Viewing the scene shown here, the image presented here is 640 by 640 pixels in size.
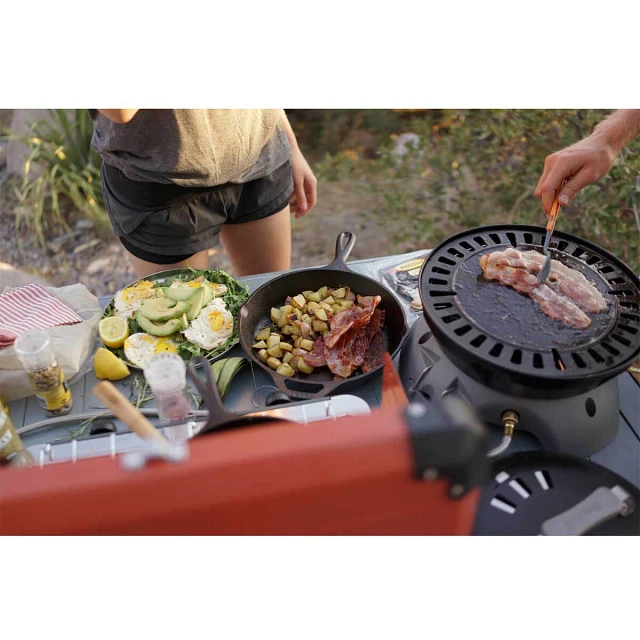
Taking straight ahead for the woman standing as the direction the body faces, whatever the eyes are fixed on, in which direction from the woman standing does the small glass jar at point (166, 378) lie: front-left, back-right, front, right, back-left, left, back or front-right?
front-right

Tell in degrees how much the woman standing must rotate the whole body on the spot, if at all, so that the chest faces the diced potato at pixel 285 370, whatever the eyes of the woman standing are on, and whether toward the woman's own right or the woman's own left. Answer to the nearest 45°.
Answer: approximately 45° to the woman's own right

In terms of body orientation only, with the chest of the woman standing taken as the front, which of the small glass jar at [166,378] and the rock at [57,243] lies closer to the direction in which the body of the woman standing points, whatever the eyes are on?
the small glass jar

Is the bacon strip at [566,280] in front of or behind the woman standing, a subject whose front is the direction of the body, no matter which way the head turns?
in front

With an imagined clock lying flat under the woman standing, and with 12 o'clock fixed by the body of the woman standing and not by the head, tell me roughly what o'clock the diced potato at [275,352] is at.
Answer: The diced potato is roughly at 1 o'clock from the woman standing.

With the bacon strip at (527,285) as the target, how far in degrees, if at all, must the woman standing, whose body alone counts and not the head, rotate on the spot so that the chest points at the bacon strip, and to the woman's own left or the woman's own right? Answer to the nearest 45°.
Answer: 0° — they already face it

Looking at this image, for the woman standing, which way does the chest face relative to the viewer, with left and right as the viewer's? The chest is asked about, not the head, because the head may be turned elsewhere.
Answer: facing the viewer and to the right of the viewer

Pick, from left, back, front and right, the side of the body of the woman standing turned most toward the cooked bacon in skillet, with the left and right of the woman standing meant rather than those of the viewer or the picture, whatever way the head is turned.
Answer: front
